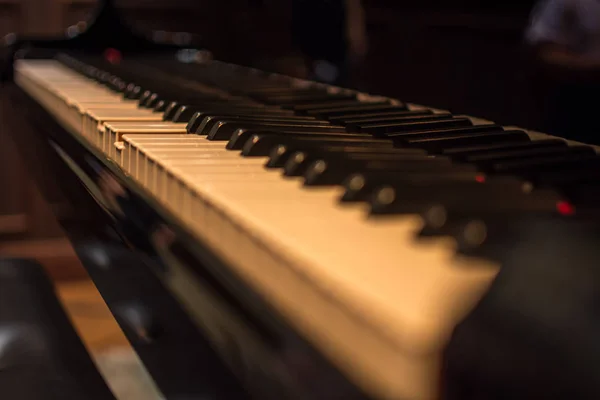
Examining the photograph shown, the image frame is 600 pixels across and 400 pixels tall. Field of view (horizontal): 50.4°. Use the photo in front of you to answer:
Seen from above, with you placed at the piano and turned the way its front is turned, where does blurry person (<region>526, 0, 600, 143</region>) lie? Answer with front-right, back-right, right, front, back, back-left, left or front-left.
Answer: back

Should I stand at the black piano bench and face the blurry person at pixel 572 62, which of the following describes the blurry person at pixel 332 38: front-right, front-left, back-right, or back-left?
front-left

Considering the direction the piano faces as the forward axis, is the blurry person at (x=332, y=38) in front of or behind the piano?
behind

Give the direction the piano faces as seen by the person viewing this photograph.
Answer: facing the viewer and to the left of the viewer
